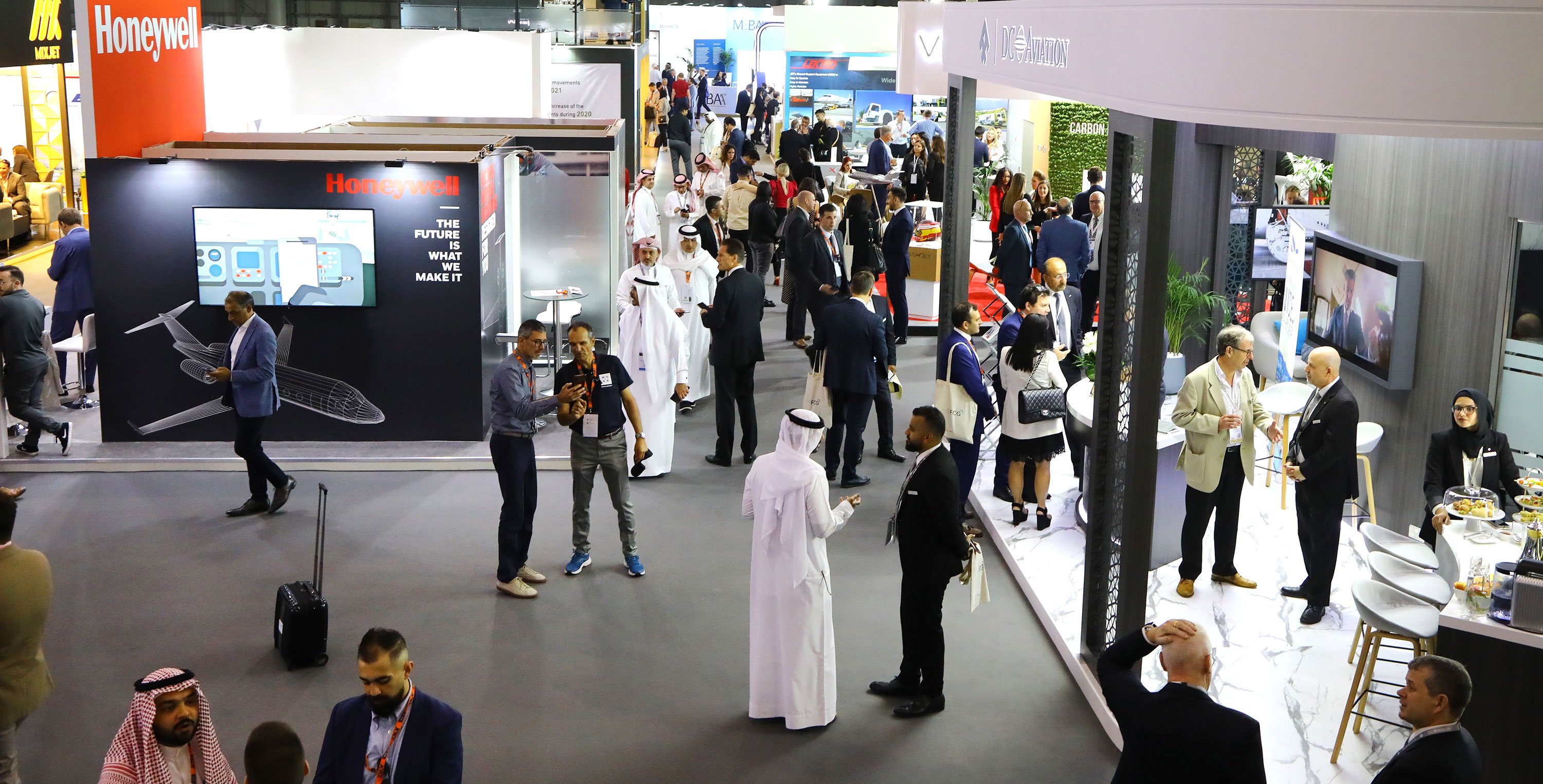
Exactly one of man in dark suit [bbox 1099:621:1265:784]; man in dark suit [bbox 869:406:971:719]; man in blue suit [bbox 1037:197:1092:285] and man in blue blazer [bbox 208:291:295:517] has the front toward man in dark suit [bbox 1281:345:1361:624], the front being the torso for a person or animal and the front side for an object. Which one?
man in dark suit [bbox 1099:621:1265:784]

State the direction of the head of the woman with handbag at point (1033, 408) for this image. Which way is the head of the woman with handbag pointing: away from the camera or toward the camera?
away from the camera

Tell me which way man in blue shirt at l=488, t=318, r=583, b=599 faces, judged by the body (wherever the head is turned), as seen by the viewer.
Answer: to the viewer's right

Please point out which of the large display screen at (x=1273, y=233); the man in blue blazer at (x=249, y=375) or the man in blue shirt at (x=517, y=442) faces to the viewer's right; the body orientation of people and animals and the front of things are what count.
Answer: the man in blue shirt

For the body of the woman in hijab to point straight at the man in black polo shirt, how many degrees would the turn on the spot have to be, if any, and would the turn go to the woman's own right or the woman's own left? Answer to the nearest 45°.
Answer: approximately 90° to the woman's own right

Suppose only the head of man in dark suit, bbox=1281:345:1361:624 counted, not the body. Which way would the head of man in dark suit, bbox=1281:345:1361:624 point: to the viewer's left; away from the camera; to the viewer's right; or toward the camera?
to the viewer's left

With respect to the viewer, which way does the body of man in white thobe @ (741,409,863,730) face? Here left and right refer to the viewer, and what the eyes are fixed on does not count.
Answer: facing away from the viewer and to the right of the viewer

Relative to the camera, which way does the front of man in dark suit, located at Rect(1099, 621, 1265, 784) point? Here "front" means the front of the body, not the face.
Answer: away from the camera

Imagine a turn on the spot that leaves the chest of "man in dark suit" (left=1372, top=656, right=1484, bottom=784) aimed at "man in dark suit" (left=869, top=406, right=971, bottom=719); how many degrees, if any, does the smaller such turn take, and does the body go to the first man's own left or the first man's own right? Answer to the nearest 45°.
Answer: approximately 45° to the first man's own right

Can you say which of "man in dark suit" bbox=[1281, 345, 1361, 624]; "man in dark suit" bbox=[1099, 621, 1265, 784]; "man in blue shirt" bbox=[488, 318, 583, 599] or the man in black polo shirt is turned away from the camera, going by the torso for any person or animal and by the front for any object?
"man in dark suit" bbox=[1099, 621, 1265, 784]

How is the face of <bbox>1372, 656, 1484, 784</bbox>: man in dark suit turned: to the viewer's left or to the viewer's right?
to the viewer's left
